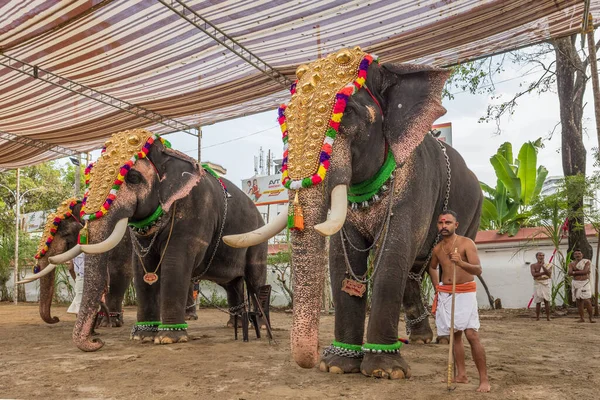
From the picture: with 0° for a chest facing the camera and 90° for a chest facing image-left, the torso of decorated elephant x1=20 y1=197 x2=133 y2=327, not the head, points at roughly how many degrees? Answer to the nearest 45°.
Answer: approximately 90°

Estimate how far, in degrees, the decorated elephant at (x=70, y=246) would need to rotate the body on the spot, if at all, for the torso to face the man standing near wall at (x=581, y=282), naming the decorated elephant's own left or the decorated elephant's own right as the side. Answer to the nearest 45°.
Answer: approximately 180°

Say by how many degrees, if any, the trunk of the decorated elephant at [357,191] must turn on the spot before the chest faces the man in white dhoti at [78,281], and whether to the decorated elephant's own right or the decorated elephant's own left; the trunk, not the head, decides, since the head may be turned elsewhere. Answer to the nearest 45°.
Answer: approximately 90° to the decorated elephant's own right

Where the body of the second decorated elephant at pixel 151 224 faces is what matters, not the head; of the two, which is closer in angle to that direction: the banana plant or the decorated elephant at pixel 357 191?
the decorated elephant

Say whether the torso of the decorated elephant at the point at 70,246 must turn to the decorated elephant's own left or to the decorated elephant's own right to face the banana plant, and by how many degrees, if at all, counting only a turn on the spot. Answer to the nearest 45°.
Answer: approximately 180°

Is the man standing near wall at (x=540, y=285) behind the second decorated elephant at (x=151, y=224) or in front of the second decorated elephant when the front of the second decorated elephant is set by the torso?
behind
